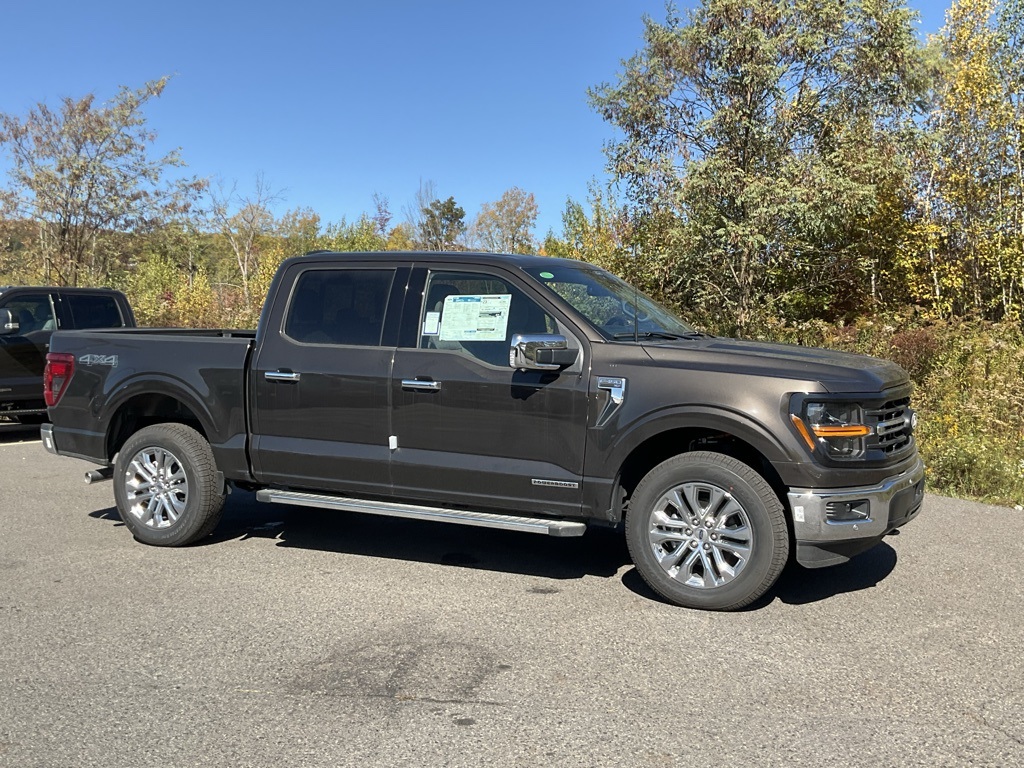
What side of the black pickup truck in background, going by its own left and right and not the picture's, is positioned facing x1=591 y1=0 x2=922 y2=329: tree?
back

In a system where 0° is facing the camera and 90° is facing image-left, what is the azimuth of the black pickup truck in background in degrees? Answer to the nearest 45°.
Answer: approximately 90°

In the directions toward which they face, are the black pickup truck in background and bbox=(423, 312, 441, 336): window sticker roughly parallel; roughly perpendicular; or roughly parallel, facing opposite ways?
roughly perpendicular

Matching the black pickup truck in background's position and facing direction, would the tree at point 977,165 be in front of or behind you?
behind

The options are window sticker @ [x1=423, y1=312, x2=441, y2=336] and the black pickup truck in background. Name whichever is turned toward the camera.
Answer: the window sticker

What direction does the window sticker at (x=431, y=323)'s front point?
toward the camera

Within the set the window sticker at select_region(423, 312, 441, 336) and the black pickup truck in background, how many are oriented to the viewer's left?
1
